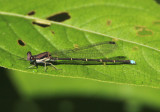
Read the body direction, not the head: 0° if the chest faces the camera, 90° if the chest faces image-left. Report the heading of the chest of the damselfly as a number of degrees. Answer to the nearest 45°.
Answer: approximately 90°
